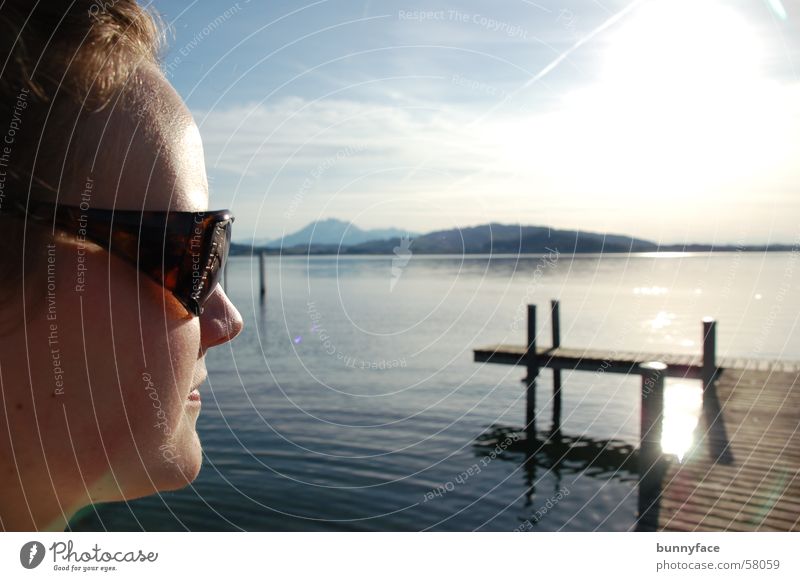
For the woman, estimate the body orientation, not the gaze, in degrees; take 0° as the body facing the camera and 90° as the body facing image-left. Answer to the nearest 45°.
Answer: approximately 270°

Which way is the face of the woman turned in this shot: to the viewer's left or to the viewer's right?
to the viewer's right
